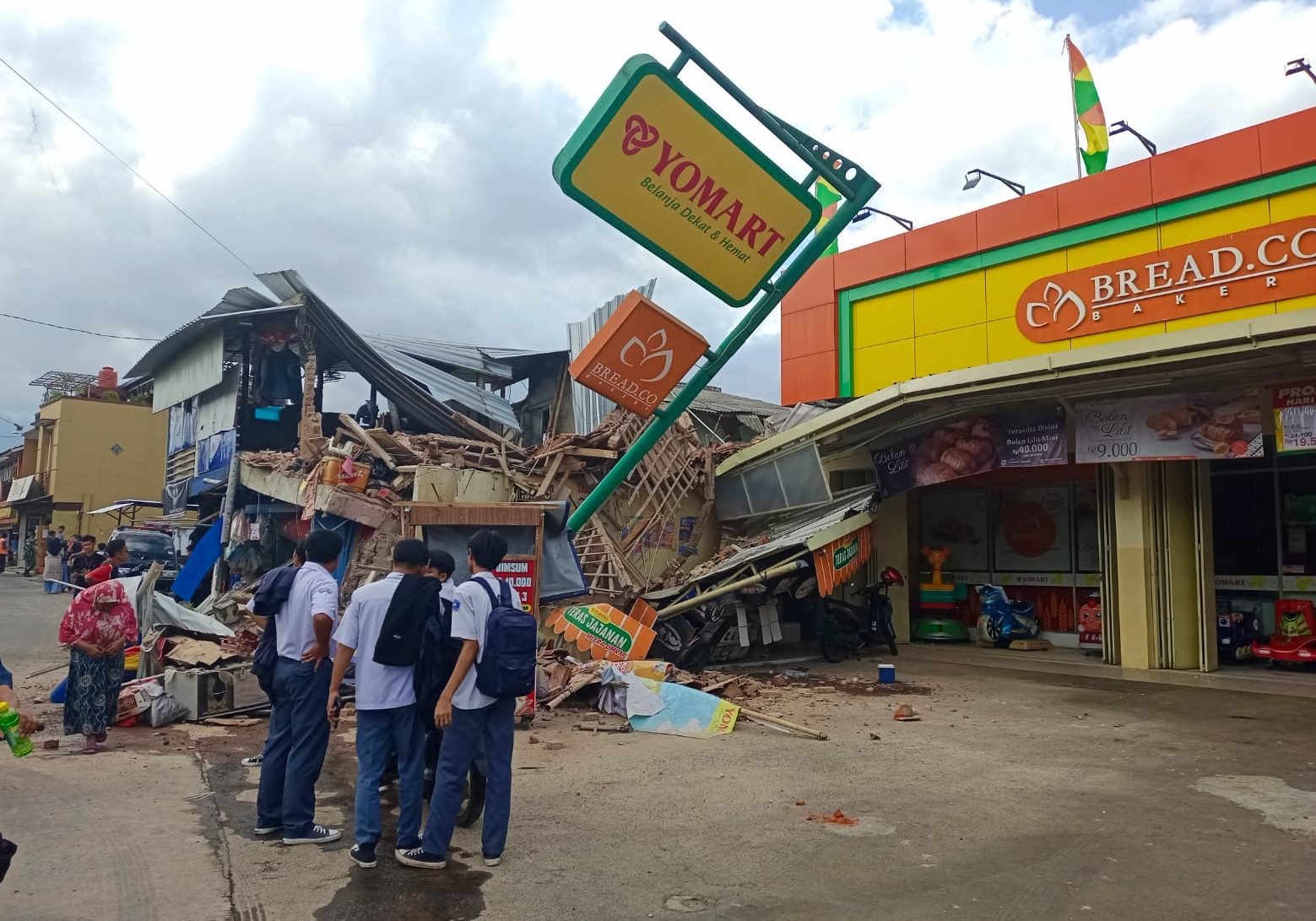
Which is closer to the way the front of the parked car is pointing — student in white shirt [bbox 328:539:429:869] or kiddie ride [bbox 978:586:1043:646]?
the student in white shirt

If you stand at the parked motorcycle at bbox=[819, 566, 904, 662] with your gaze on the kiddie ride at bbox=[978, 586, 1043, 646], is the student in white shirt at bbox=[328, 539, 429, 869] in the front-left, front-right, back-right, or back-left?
back-right

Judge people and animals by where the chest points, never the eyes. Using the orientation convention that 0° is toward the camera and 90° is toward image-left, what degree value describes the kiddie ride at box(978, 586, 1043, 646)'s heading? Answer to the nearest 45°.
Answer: approximately 45°

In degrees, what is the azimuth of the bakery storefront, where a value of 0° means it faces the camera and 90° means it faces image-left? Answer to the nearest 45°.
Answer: approximately 45°

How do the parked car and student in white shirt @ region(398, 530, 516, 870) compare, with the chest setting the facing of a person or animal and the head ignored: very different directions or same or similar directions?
very different directions

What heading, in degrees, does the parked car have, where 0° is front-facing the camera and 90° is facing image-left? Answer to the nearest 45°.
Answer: approximately 0°

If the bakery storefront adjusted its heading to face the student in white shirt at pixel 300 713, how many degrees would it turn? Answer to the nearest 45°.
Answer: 0° — it already faces them

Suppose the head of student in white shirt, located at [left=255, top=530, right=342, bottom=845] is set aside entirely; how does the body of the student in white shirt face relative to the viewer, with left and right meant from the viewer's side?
facing away from the viewer and to the right of the viewer
